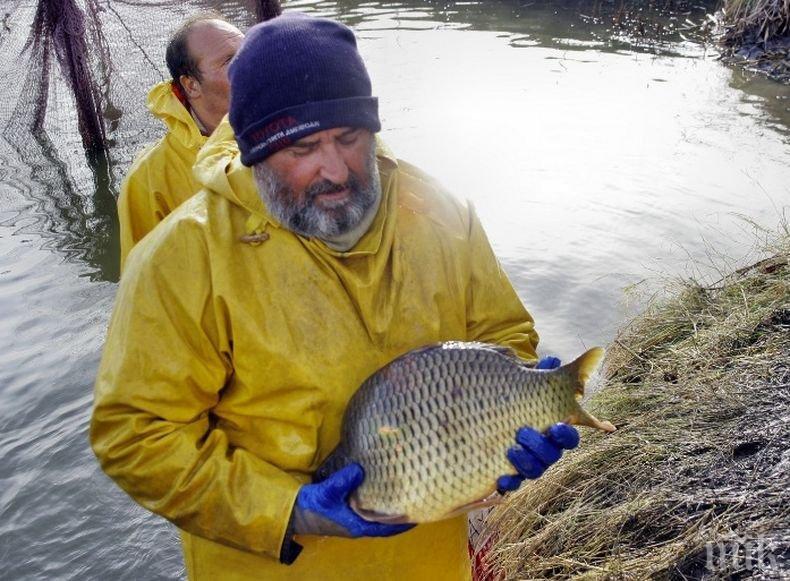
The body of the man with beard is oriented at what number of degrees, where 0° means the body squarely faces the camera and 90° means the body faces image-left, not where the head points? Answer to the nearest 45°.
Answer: approximately 315°

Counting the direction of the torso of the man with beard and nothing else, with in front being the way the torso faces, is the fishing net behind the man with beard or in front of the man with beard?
behind
